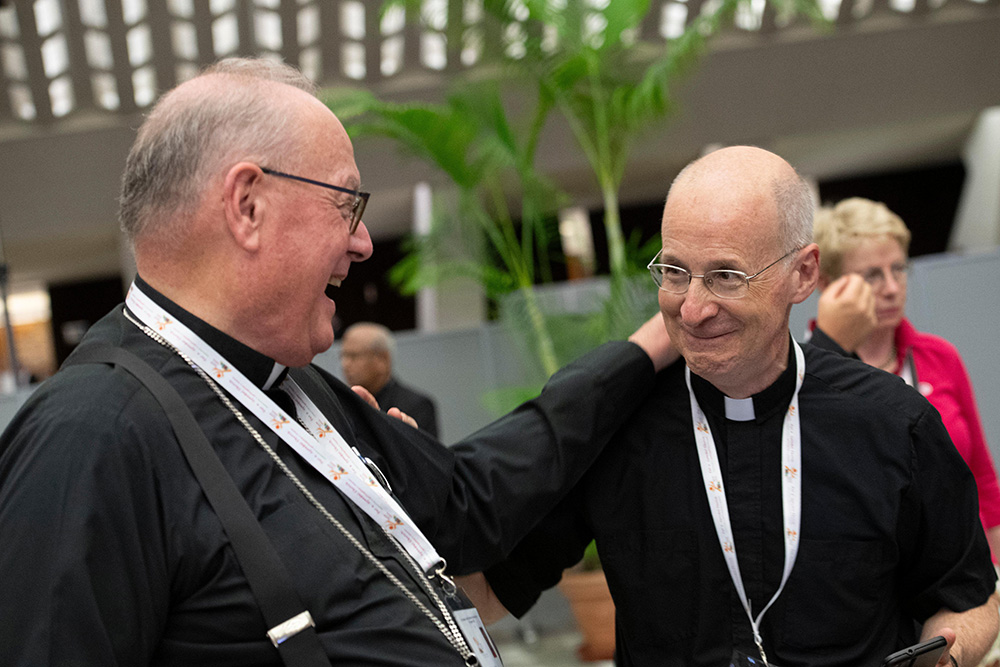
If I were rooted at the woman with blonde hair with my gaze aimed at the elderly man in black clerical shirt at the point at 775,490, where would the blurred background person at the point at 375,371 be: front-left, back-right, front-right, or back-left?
back-right

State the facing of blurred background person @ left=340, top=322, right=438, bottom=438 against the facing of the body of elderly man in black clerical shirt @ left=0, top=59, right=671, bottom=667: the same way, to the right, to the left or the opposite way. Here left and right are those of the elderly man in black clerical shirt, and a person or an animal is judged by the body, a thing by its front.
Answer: to the right

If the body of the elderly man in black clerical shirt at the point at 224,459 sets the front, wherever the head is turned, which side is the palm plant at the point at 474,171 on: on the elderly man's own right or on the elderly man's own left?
on the elderly man's own left

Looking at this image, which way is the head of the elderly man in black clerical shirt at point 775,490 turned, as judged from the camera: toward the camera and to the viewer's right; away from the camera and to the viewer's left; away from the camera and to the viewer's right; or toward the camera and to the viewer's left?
toward the camera and to the viewer's left

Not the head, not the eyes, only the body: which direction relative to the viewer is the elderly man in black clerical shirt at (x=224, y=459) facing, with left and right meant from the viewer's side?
facing the viewer and to the right of the viewer

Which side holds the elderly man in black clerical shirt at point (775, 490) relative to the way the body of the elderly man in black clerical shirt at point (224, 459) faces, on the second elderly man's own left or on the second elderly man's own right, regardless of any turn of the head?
on the second elderly man's own left

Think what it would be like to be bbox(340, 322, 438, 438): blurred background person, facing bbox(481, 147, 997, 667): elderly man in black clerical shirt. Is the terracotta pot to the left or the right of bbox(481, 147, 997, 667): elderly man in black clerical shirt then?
left

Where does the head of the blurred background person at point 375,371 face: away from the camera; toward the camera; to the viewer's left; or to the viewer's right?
toward the camera

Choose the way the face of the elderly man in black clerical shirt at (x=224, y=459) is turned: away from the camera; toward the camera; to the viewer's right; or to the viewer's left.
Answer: to the viewer's right

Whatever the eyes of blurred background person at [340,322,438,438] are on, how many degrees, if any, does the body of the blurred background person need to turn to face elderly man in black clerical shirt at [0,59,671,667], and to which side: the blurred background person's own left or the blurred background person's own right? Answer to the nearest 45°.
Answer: approximately 45° to the blurred background person's own left

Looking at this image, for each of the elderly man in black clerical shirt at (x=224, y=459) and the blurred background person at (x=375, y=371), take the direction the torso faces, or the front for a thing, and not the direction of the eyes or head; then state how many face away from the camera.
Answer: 0
